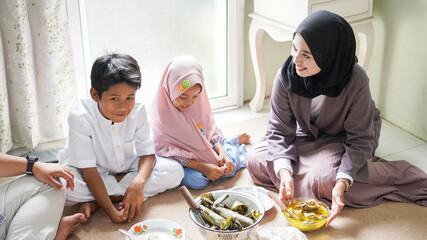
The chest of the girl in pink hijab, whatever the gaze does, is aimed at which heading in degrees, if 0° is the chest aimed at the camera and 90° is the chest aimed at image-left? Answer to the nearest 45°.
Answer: approximately 315°

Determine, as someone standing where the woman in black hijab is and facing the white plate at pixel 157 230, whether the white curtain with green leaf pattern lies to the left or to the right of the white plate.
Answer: right

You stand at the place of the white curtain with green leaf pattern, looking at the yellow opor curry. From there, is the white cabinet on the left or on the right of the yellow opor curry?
left

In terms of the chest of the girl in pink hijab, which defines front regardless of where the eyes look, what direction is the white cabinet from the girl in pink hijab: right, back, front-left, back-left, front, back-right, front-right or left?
left
